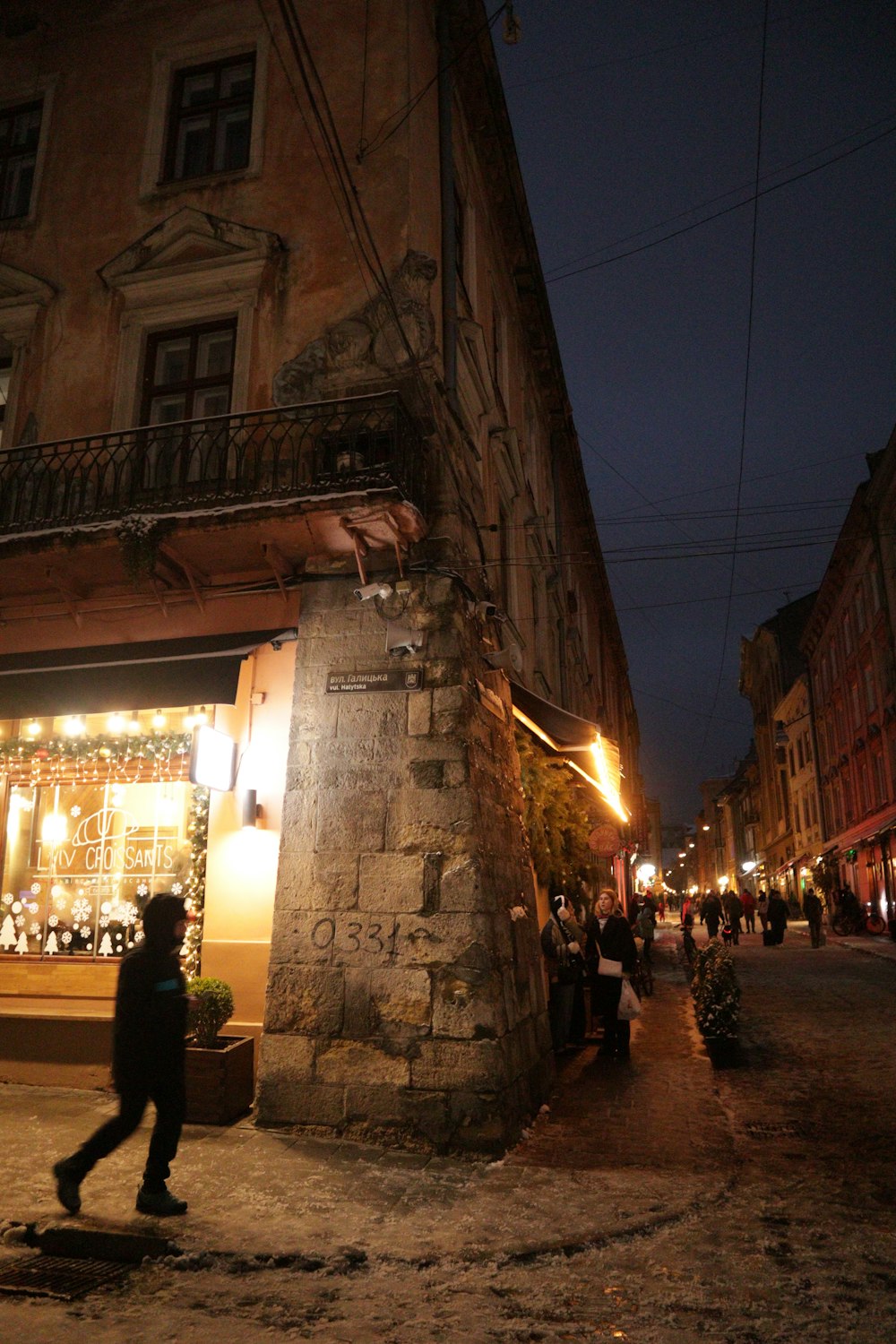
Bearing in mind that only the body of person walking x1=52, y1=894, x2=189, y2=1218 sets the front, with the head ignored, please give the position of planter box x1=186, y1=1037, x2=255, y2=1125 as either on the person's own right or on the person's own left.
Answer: on the person's own left

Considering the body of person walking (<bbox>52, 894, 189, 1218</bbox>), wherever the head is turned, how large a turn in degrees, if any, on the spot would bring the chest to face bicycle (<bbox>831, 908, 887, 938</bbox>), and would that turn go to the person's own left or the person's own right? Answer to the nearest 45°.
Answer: approximately 45° to the person's own left

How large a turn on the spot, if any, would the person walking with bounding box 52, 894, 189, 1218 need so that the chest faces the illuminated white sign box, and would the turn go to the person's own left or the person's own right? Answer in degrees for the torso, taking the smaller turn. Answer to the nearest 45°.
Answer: approximately 90° to the person's own left

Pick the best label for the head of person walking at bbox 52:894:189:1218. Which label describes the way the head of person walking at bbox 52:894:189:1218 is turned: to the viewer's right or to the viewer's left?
to the viewer's right

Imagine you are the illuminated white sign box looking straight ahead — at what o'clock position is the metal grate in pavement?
The metal grate in pavement is roughly at 2 o'clock from the illuminated white sign box.

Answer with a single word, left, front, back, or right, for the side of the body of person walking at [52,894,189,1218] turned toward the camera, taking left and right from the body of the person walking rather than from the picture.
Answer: right

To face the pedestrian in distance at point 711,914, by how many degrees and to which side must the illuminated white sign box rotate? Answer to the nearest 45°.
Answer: approximately 90° to its left
